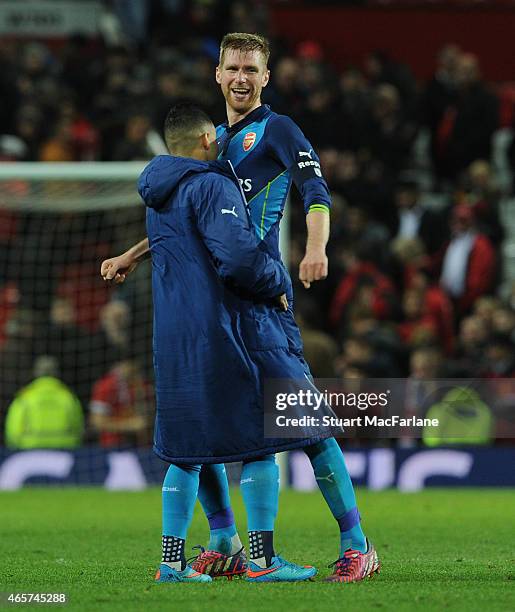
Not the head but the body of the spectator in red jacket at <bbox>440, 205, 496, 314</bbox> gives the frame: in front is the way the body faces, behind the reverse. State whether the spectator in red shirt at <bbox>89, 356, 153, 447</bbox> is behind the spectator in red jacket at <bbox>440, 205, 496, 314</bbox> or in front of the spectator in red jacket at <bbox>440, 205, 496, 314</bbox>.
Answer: in front

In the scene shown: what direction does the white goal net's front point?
toward the camera

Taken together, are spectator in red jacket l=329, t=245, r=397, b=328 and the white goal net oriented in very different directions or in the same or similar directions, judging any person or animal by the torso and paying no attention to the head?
same or similar directions

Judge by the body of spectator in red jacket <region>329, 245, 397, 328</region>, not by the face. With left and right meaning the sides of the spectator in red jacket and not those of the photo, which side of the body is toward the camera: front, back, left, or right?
front

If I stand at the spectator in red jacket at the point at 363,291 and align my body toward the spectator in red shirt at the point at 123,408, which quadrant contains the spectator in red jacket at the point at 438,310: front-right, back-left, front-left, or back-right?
back-left

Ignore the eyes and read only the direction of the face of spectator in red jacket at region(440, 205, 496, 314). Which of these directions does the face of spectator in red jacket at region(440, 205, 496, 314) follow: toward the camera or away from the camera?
toward the camera

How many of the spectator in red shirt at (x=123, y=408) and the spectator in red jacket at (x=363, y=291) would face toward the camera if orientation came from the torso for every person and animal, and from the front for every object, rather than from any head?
2

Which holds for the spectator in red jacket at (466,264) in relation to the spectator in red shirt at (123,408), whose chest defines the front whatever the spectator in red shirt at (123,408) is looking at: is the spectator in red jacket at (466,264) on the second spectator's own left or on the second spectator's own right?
on the second spectator's own left

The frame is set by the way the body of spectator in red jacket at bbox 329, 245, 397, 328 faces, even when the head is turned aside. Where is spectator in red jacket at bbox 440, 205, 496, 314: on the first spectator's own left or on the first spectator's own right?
on the first spectator's own left

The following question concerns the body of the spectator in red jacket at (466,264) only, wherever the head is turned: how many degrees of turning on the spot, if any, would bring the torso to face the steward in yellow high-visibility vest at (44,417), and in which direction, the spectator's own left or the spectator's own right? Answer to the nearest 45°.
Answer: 0° — they already face them

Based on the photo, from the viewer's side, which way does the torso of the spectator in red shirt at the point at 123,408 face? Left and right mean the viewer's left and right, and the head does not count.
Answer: facing the viewer

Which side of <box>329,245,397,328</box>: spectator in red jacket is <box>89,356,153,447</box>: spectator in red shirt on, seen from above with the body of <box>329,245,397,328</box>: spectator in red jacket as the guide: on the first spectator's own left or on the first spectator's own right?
on the first spectator's own right
